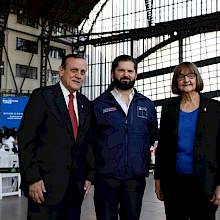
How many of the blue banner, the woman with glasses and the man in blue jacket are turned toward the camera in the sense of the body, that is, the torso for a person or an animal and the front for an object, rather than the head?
3

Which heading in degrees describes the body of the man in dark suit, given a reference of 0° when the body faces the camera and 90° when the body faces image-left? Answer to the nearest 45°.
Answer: approximately 315°

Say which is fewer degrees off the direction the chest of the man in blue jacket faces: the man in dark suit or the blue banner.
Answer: the man in dark suit

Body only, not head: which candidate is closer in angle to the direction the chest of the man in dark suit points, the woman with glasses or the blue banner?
the woman with glasses

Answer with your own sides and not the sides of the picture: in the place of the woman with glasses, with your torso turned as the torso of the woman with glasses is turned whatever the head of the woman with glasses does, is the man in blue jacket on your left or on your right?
on your right

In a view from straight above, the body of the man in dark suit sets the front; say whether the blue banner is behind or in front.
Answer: behind

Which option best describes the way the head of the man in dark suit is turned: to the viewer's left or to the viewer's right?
to the viewer's right

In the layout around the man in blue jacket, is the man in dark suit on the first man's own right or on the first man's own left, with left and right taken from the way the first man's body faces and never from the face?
on the first man's own right

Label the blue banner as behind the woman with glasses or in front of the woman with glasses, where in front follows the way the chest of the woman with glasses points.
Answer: behind
